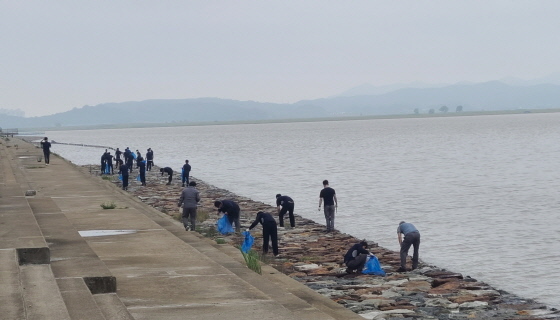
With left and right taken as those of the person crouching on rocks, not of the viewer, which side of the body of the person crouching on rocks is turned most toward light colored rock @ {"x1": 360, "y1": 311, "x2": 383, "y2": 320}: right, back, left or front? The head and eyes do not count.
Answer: right

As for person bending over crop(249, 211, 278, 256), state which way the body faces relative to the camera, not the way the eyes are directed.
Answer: to the viewer's left

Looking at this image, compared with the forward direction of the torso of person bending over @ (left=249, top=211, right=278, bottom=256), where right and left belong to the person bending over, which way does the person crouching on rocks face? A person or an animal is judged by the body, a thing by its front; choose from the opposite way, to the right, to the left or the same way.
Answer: the opposite way

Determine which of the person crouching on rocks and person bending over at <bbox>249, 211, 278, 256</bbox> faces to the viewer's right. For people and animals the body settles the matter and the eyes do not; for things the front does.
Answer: the person crouching on rocks

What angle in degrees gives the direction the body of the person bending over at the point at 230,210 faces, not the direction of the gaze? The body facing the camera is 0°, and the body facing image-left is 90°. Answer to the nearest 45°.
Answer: approximately 90°

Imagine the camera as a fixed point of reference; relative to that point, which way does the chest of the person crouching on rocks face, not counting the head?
to the viewer's right

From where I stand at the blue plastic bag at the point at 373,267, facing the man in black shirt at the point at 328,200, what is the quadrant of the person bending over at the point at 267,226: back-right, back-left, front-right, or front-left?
front-left

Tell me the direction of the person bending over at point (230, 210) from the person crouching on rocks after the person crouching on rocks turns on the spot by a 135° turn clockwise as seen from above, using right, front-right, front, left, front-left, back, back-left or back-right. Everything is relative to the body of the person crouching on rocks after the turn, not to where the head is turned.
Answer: right

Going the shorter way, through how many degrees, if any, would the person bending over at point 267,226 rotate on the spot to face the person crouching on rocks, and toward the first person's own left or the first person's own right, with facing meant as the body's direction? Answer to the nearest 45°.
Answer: approximately 135° to the first person's own left
